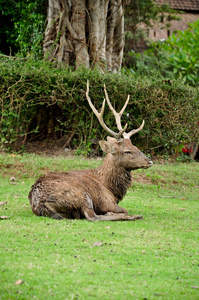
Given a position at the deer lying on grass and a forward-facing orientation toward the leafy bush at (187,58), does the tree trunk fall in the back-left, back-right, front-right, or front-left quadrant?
front-left

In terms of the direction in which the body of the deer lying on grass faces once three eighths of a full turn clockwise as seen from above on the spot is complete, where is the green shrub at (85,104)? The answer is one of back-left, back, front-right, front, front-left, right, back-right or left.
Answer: back-right

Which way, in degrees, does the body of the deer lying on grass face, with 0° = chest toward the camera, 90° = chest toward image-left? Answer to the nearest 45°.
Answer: approximately 270°

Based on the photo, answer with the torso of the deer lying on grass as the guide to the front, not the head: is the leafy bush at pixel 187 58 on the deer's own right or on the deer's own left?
on the deer's own left

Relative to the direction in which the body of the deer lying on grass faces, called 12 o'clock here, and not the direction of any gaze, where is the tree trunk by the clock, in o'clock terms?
The tree trunk is roughly at 9 o'clock from the deer lying on grass.

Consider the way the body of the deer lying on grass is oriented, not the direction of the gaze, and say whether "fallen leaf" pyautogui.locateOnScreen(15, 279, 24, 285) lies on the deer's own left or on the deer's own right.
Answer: on the deer's own right
